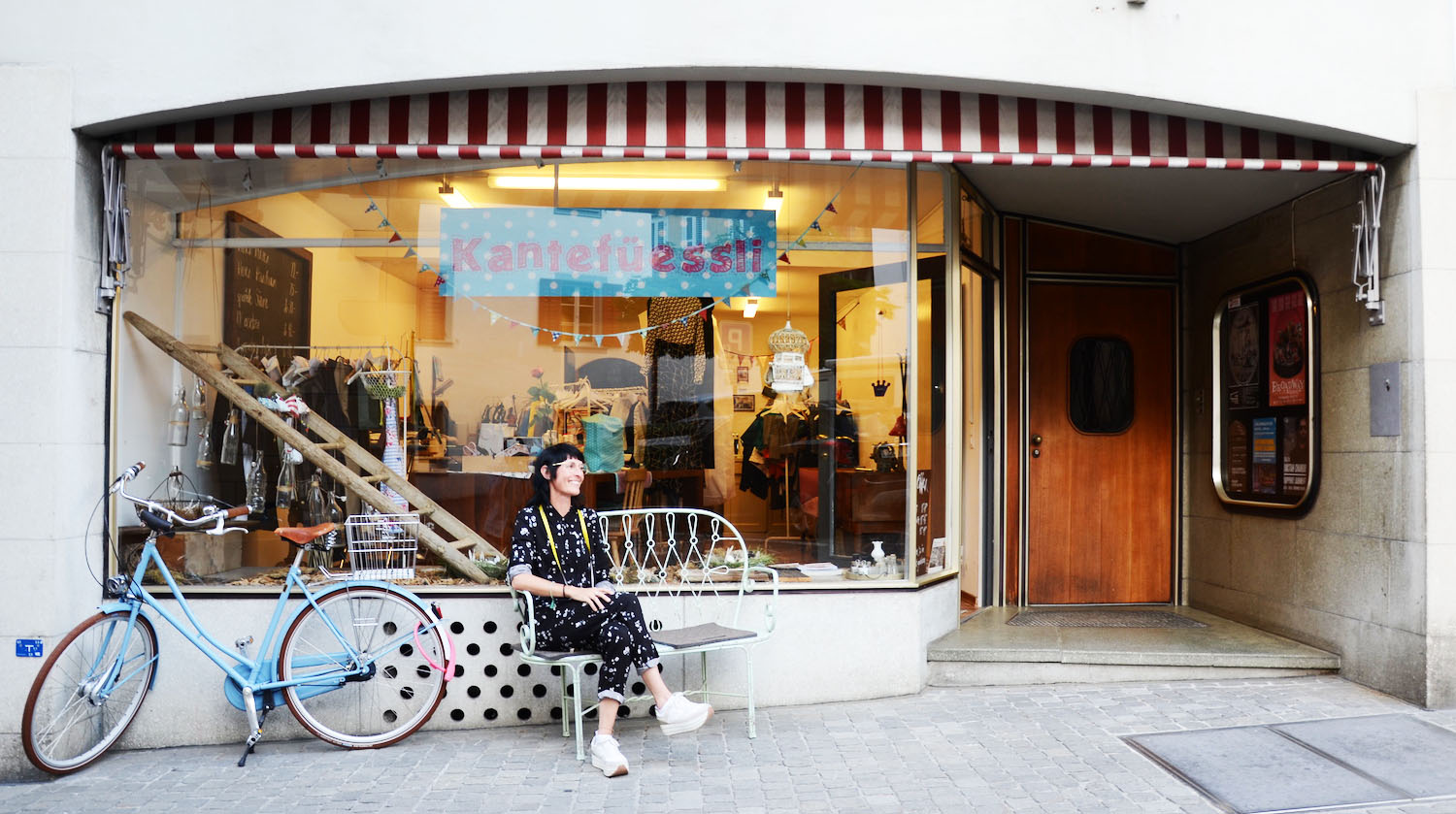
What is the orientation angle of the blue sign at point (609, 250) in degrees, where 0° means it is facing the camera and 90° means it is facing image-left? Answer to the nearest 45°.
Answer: approximately 0°

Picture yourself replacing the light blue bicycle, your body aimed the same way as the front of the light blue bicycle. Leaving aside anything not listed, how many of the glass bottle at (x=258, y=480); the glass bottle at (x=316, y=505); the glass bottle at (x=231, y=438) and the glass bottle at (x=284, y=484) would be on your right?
4

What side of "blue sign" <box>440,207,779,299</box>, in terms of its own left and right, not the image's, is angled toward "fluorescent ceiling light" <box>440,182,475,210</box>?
right

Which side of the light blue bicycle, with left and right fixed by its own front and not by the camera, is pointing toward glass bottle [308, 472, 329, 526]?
right

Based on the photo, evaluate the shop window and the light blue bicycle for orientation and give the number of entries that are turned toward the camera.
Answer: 1

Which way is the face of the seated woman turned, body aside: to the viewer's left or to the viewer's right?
to the viewer's right

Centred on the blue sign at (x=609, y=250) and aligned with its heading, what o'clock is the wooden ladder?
The wooden ladder is roughly at 3 o'clock from the blue sign.

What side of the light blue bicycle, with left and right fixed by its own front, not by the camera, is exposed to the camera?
left

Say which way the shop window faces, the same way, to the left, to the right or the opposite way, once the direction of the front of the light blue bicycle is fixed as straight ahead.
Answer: to the left

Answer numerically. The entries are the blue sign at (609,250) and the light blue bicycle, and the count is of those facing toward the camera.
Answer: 1

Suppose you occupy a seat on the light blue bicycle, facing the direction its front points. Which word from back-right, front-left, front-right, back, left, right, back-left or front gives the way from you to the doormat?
back

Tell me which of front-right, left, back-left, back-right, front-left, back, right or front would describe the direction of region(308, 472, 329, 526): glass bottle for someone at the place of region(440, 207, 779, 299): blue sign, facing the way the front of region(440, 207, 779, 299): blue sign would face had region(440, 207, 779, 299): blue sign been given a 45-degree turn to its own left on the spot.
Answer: back-right

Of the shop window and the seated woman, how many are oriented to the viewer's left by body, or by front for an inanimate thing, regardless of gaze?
0

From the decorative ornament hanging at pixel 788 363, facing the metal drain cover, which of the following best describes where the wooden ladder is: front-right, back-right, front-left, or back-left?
back-right
